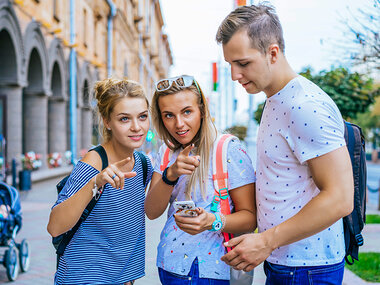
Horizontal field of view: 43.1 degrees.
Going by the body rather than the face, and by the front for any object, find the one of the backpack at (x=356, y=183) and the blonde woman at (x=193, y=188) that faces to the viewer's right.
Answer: the backpack

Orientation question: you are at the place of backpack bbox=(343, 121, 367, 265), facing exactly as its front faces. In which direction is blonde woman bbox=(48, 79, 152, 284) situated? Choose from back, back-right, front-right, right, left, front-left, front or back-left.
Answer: back

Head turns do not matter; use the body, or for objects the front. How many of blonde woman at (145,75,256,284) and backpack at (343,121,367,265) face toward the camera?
1

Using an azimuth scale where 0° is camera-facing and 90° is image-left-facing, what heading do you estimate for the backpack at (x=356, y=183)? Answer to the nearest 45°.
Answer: approximately 270°

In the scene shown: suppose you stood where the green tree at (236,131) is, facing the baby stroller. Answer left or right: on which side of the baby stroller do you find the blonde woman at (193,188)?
left

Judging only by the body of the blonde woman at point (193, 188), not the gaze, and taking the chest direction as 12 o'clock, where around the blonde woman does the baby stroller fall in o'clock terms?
The baby stroller is roughly at 5 o'clock from the blonde woman.

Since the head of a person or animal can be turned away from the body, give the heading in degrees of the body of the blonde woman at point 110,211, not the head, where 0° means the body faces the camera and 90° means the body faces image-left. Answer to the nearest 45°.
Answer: approximately 315°

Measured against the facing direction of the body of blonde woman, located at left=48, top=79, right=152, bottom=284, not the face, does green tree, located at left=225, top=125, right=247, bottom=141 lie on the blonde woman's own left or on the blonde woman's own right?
on the blonde woman's own left

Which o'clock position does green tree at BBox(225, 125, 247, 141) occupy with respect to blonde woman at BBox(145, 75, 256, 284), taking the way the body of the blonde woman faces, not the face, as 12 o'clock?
The green tree is roughly at 6 o'clock from the blonde woman.
